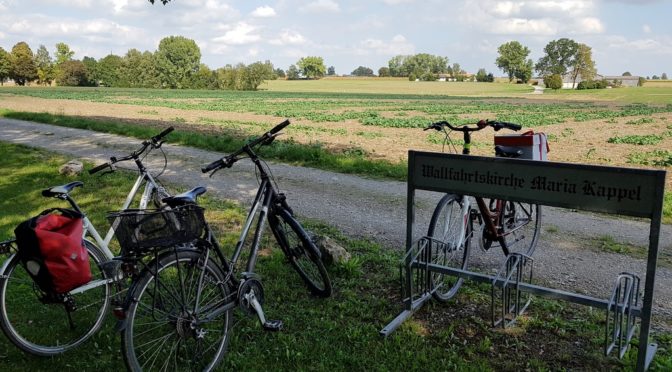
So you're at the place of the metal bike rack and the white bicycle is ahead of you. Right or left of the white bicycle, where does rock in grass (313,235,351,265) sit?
right

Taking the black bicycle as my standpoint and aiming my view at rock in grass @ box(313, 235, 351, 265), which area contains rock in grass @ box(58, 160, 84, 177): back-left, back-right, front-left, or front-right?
front-left

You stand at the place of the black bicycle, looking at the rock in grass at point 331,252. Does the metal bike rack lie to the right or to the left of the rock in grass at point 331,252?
right

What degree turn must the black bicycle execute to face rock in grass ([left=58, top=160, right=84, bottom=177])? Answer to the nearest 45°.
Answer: approximately 45° to its left

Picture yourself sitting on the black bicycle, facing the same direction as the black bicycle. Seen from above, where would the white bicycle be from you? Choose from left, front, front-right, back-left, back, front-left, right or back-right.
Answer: left

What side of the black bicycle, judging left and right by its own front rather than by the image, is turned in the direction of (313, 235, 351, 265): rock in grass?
front

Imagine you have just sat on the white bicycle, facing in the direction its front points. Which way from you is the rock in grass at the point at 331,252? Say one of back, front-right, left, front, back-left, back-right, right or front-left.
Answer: front-right

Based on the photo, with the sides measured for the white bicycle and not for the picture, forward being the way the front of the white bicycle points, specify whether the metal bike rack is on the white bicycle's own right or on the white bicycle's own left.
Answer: on the white bicycle's own right

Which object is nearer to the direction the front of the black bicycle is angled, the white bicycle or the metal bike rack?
the metal bike rack

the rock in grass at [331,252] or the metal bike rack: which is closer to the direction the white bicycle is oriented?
the rock in grass

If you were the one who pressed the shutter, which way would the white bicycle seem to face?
facing away from the viewer and to the right of the viewer

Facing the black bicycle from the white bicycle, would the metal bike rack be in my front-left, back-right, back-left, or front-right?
front-left

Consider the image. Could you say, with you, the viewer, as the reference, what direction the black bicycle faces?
facing away from the viewer and to the right of the viewer

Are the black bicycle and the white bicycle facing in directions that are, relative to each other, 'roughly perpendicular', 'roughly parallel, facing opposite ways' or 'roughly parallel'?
roughly parallel

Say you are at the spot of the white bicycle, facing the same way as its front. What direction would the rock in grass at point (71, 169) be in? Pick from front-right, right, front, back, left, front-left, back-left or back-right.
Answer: front-left

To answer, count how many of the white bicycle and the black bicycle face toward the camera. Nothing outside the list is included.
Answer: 0

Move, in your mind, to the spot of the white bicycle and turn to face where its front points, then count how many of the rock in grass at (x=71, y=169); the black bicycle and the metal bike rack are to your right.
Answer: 2
